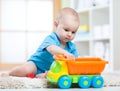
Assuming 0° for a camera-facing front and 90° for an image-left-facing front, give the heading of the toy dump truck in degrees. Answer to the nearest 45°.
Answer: approximately 90°
